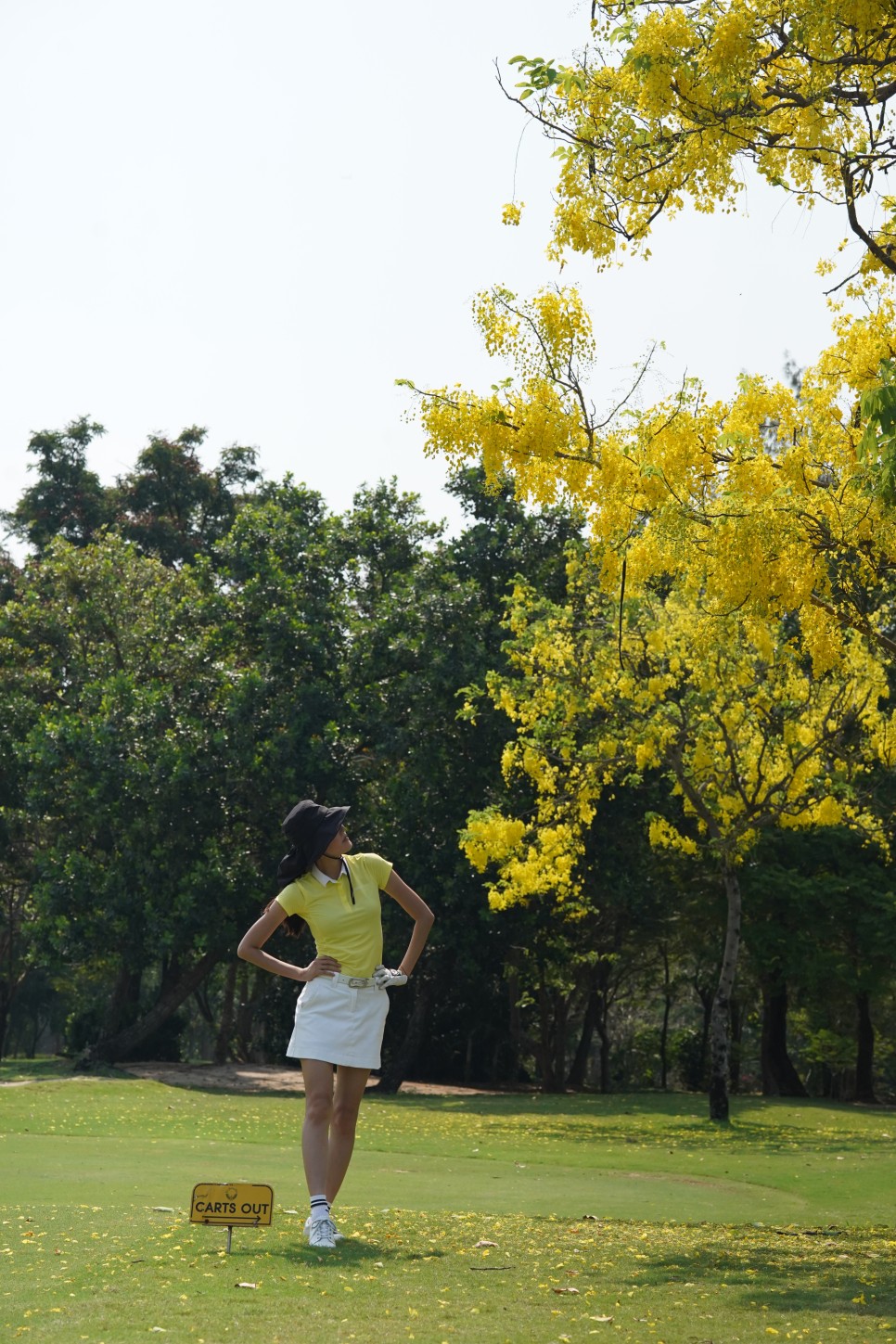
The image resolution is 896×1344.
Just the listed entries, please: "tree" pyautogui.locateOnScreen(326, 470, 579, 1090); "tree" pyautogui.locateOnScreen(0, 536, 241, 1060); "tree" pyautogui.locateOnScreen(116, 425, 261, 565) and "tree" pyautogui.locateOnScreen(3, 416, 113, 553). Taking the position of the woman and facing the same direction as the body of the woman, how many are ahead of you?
0

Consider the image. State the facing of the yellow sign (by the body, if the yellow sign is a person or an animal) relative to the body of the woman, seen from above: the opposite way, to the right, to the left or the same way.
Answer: the same way

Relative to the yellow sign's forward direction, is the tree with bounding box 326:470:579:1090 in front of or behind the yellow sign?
behind

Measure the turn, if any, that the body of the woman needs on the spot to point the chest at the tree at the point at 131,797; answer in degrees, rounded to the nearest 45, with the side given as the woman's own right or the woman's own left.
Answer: approximately 180°

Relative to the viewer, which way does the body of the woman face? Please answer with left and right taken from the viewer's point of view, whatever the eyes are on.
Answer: facing the viewer

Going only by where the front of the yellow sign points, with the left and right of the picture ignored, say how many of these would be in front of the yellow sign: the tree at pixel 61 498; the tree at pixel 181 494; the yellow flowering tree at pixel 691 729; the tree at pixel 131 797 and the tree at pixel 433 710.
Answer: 0

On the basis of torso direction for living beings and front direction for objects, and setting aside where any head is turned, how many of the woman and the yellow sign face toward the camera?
2

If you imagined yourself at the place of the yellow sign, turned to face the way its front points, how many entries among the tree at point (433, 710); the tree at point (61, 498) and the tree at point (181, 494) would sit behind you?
3

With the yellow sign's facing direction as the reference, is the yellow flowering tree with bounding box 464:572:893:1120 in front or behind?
behind

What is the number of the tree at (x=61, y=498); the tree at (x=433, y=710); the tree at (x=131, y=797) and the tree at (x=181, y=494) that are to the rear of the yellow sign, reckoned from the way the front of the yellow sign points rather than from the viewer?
4

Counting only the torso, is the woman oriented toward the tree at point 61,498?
no

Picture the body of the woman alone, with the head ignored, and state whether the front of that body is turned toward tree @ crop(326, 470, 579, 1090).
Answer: no

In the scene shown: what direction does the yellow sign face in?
toward the camera

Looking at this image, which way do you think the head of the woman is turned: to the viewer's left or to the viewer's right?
to the viewer's right

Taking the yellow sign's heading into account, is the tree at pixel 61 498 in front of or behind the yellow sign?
behind

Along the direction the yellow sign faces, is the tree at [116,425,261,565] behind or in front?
behind
